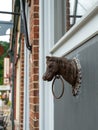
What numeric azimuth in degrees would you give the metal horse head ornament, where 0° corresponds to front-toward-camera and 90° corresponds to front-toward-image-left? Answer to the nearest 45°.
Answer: approximately 90°
